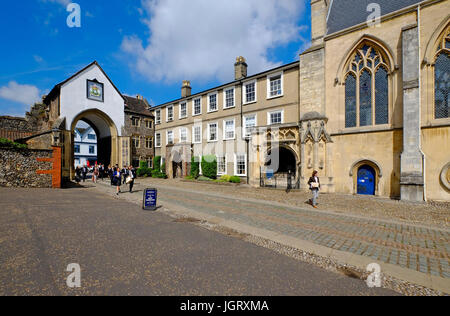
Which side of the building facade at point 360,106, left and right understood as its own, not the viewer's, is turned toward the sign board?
front

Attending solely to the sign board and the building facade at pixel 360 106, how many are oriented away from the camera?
0

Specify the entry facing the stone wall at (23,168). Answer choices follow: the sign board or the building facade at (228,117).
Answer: the building facade

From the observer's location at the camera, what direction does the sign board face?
facing the viewer

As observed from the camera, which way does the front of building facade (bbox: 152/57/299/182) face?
facing the viewer and to the left of the viewer

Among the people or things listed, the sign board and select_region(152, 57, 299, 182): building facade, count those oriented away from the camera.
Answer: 0

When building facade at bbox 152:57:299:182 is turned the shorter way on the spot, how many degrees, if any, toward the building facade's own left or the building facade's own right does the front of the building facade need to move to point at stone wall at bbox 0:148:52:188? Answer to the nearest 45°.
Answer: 0° — it already faces it

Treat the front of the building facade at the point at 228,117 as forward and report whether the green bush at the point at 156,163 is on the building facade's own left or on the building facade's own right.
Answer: on the building facade's own right

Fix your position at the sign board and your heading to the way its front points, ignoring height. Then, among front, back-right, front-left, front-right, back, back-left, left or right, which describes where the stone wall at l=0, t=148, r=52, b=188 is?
back-right

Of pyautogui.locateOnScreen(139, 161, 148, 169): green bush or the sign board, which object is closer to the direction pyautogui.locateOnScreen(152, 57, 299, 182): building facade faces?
the sign board

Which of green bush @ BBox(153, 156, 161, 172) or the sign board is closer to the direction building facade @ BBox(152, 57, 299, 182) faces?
the sign board
